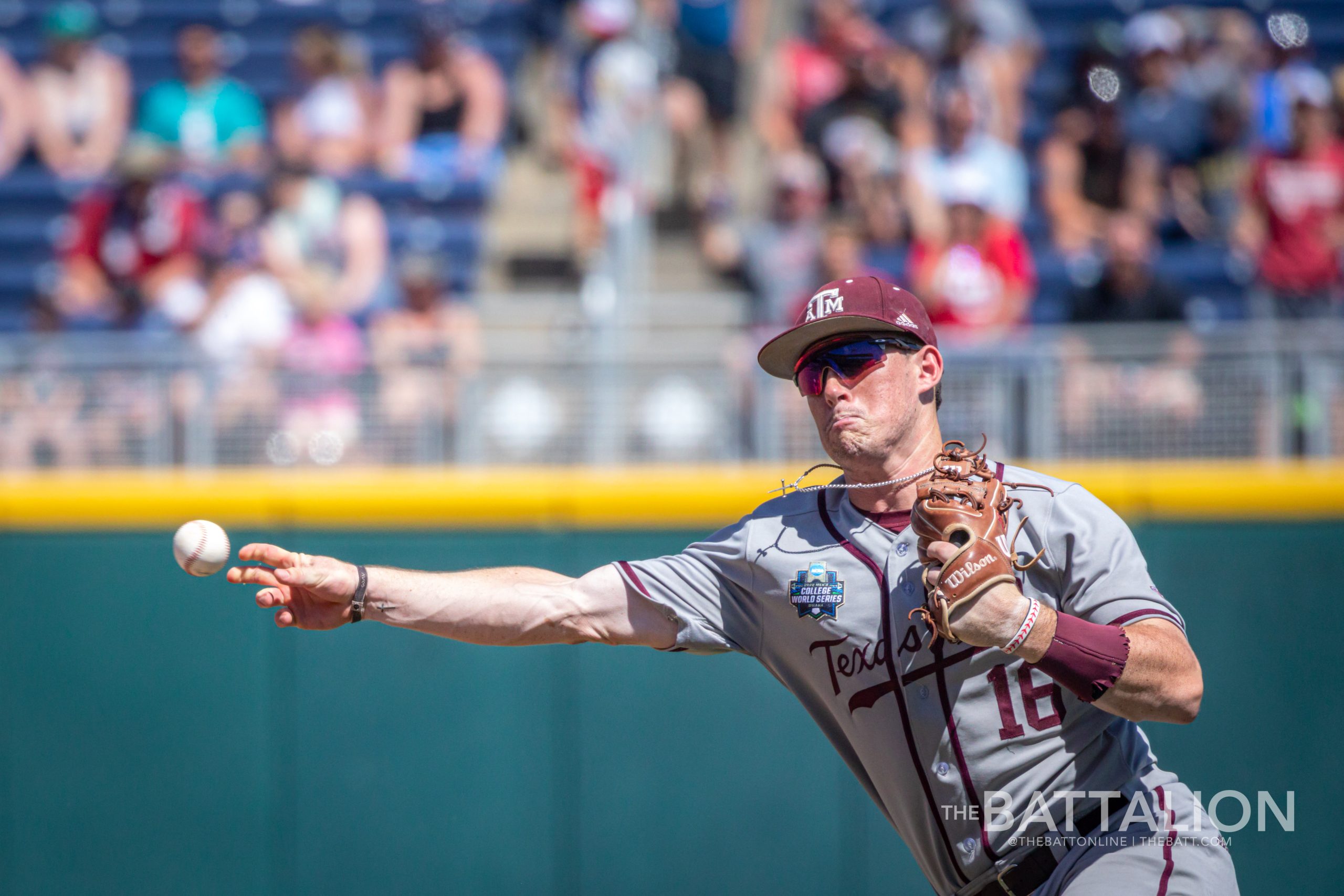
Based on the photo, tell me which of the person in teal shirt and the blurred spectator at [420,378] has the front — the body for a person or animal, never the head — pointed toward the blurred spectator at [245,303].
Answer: the person in teal shirt

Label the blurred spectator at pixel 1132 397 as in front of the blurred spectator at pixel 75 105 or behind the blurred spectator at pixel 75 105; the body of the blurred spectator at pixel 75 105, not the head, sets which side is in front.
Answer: in front

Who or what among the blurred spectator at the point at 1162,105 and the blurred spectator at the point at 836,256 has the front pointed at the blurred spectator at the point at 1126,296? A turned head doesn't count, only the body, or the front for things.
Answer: the blurred spectator at the point at 1162,105

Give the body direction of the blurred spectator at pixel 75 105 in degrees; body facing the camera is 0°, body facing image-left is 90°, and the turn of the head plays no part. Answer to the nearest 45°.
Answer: approximately 0°

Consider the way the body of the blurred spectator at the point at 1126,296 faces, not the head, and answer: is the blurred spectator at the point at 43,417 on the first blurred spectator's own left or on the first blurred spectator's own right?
on the first blurred spectator's own right

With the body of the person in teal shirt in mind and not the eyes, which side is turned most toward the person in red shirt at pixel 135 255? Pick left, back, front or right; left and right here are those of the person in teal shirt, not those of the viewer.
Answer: front

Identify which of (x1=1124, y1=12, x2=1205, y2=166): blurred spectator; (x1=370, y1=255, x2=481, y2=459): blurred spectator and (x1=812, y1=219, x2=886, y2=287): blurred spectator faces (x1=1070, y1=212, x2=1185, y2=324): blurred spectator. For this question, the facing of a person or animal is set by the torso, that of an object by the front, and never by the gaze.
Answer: (x1=1124, y1=12, x2=1205, y2=166): blurred spectator

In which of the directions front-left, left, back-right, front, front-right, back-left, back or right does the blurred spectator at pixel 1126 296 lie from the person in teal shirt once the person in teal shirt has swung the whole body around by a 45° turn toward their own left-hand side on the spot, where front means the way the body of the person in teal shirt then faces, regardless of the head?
front

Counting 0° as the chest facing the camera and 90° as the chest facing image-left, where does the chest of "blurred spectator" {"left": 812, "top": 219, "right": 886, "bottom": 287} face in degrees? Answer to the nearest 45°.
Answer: approximately 0°
